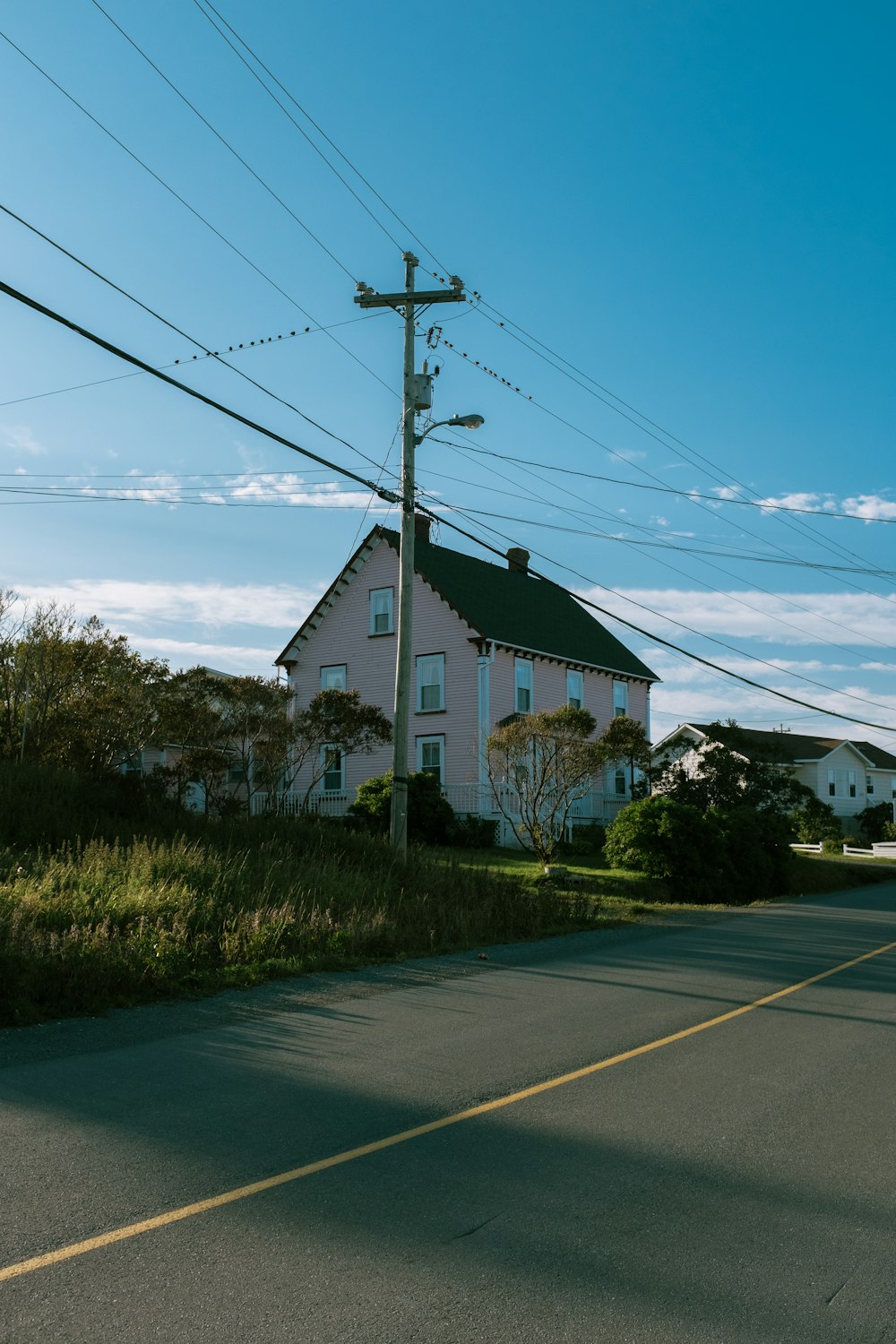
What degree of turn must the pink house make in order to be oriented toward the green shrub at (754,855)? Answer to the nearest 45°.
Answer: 0° — it already faces it

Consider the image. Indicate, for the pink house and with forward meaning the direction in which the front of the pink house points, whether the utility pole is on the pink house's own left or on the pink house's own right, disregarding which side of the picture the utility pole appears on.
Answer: on the pink house's own right

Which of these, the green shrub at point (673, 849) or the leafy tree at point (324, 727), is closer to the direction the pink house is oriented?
the green shrub

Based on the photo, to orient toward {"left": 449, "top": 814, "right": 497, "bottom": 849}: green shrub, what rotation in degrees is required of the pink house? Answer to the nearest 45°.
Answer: approximately 45° to its right

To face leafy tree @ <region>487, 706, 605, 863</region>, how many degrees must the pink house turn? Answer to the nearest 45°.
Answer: approximately 45° to its right

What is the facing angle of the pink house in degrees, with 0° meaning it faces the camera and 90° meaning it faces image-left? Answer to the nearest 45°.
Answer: approximately 315°

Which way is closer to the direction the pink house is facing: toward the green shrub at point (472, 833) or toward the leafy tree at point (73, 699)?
the green shrub

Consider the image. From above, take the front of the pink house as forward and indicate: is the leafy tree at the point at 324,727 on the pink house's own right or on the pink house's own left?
on the pink house's own right
